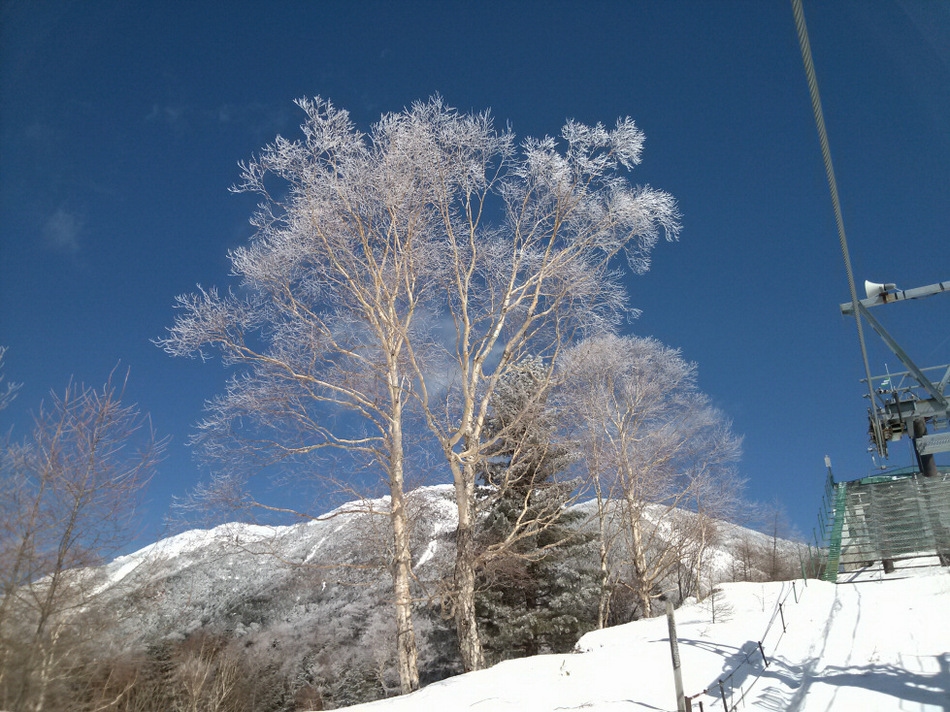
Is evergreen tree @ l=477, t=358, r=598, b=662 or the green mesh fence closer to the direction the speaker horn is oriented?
the evergreen tree

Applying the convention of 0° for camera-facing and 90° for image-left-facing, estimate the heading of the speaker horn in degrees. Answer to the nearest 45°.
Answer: approximately 90°

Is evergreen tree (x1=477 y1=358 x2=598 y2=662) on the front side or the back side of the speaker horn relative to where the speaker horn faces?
on the front side
